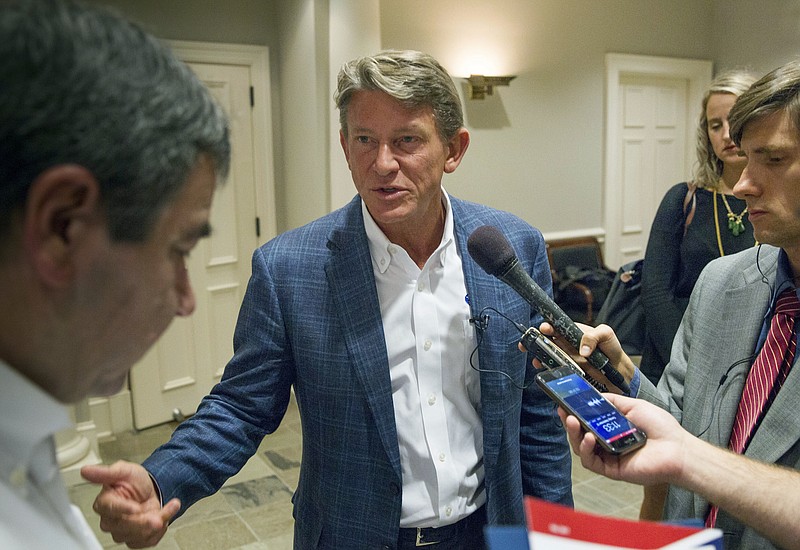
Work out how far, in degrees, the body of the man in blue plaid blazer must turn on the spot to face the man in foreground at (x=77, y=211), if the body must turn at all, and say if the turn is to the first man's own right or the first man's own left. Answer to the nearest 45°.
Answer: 0° — they already face them

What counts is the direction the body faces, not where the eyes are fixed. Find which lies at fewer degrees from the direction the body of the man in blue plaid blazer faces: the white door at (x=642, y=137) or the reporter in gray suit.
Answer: the reporter in gray suit

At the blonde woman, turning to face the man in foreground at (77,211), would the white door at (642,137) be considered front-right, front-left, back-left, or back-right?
back-right

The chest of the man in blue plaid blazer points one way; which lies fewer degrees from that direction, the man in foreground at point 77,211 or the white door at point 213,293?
the man in foreground

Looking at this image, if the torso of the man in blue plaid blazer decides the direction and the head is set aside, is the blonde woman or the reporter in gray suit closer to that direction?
the reporter in gray suit

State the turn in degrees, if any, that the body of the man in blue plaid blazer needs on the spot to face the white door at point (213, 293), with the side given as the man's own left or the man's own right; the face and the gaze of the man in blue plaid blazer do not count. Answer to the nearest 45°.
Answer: approximately 180°

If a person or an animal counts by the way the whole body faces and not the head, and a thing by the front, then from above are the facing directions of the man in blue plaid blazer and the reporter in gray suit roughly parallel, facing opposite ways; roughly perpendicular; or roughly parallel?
roughly perpendicular

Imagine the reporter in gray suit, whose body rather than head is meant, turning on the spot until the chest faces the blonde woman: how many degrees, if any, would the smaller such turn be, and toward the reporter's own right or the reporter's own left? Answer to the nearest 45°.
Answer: approximately 135° to the reporter's own right

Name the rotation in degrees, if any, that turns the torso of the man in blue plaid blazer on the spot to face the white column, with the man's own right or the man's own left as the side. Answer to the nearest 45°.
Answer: approximately 135° to the man's own right

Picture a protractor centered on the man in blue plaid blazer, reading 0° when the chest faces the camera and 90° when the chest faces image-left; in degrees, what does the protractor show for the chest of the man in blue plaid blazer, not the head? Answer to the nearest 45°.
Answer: approximately 0°
